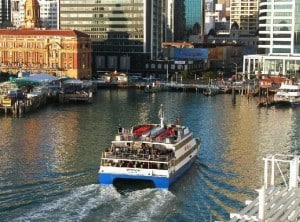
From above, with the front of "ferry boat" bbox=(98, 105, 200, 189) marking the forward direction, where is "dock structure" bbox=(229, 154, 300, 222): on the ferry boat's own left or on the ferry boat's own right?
on the ferry boat's own right

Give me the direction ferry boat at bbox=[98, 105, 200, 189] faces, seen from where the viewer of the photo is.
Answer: facing away from the viewer and to the right of the viewer
